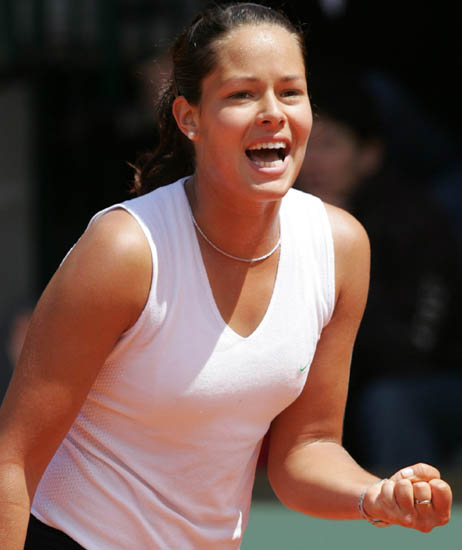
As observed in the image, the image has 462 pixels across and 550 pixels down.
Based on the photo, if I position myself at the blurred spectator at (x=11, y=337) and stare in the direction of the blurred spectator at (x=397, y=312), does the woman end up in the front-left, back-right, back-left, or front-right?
front-right

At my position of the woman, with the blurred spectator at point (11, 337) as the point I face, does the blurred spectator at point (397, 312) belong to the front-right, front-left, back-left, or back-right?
front-right

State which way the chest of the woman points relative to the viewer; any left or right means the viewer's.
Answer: facing the viewer and to the right of the viewer

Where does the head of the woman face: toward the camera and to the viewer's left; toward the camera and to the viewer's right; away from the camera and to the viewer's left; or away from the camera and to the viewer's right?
toward the camera and to the viewer's right

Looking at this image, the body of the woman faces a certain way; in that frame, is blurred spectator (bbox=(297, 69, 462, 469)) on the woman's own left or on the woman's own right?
on the woman's own left
